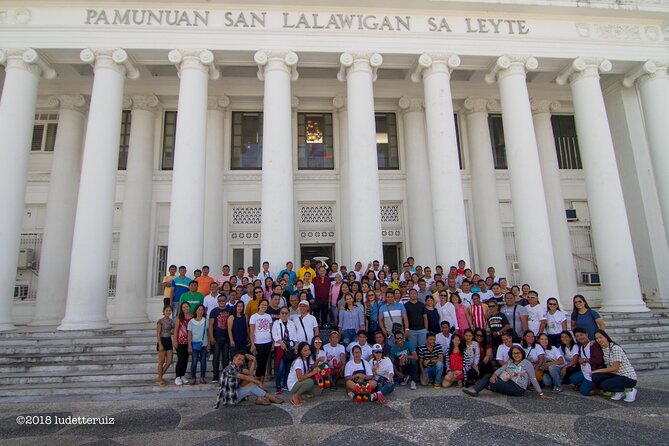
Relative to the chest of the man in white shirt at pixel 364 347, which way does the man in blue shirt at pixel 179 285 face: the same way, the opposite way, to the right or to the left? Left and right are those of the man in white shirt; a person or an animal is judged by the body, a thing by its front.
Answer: the same way

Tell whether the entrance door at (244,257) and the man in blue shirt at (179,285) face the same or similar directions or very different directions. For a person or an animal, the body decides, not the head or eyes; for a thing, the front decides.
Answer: same or similar directions

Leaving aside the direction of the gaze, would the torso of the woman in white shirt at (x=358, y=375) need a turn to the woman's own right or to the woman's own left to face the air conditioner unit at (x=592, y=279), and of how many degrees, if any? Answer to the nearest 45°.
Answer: approximately 135° to the woman's own left

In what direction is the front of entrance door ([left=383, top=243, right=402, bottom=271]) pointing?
toward the camera

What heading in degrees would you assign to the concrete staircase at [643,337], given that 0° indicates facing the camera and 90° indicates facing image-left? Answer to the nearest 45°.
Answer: approximately 0°

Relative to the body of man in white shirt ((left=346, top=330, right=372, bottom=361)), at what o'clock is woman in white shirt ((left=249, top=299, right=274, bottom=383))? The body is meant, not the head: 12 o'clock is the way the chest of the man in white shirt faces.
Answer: The woman in white shirt is roughly at 3 o'clock from the man in white shirt.

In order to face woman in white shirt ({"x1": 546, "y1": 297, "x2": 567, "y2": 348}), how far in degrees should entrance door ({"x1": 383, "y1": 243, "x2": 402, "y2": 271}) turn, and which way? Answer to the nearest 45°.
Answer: approximately 45° to its left

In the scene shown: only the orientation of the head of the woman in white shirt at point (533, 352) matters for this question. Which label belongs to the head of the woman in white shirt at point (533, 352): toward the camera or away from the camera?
toward the camera

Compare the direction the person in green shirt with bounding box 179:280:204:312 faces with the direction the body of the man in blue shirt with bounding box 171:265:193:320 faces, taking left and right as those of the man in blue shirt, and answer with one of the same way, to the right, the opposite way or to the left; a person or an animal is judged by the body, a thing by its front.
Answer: the same way

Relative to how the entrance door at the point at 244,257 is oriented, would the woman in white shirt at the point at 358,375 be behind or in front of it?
in front

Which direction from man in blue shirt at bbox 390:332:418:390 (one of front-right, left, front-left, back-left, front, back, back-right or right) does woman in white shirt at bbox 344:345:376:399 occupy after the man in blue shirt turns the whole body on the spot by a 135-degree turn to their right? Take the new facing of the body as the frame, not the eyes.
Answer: left

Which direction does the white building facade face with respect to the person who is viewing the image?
facing the viewer

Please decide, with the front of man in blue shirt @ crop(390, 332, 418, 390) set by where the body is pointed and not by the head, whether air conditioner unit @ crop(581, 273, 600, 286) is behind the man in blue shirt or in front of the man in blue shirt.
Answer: behind

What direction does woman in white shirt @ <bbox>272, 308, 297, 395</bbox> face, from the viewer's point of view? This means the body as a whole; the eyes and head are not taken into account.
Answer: toward the camera

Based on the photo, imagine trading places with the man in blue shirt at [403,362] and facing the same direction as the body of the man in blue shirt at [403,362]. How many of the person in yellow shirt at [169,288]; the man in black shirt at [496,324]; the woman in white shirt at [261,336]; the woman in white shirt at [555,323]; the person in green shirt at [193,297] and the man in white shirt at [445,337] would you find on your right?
3
